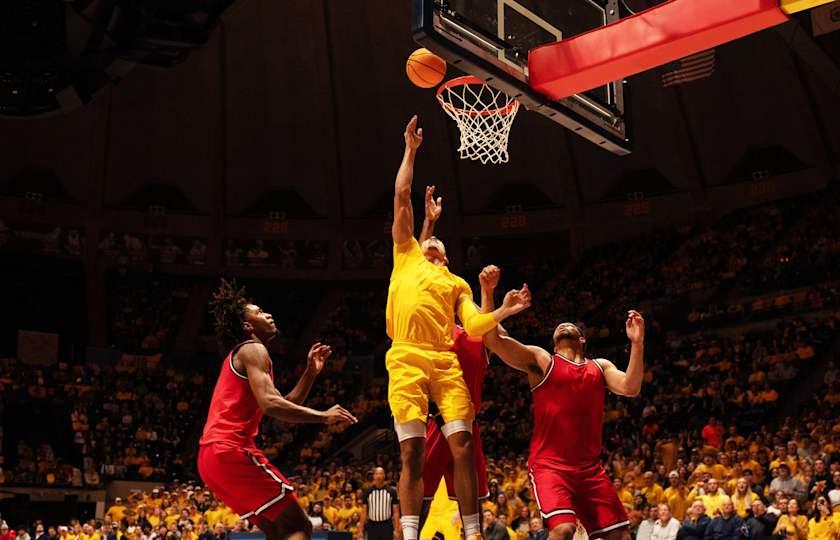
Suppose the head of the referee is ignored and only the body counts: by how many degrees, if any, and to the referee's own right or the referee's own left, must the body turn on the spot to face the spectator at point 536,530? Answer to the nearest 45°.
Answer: approximately 90° to the referee's own left

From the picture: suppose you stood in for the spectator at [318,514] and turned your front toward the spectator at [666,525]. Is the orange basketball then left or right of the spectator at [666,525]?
right

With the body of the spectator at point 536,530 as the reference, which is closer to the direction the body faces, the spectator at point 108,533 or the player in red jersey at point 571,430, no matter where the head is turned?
the player in red jersey

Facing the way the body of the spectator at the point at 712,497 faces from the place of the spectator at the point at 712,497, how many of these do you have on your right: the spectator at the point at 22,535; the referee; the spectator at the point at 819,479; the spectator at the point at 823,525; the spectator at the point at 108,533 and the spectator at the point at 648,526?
4

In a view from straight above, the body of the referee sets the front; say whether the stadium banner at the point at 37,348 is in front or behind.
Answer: behind

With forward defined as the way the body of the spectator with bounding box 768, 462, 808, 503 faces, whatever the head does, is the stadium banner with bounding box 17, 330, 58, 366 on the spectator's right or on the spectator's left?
on the spectator's right

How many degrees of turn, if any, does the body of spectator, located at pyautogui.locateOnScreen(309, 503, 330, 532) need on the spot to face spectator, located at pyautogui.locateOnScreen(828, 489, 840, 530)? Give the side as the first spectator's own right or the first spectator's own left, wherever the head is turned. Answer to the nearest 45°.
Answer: approximately 45° to the first spectator's own left

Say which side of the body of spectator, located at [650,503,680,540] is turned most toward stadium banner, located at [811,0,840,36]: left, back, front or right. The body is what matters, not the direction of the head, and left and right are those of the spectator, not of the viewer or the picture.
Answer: back

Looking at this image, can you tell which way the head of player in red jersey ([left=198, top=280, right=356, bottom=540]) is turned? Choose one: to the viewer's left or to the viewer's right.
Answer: to the viewer's right

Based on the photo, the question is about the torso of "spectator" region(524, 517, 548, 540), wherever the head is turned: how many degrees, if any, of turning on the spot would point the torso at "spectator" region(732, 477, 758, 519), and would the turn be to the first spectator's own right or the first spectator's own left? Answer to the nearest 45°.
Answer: approximately 90° to the first spectator's own left

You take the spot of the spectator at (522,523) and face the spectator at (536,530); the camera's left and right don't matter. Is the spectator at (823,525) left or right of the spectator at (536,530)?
left

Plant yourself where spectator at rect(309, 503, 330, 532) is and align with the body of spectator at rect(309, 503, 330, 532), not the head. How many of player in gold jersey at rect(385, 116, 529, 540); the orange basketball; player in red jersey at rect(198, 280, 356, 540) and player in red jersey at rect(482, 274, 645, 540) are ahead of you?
4

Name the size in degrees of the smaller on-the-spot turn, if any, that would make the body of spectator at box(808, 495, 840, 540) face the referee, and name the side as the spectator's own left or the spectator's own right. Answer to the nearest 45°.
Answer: approximately 90° to the spectator's own right

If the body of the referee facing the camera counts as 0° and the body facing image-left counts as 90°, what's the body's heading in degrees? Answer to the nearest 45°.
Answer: approximately 0°
